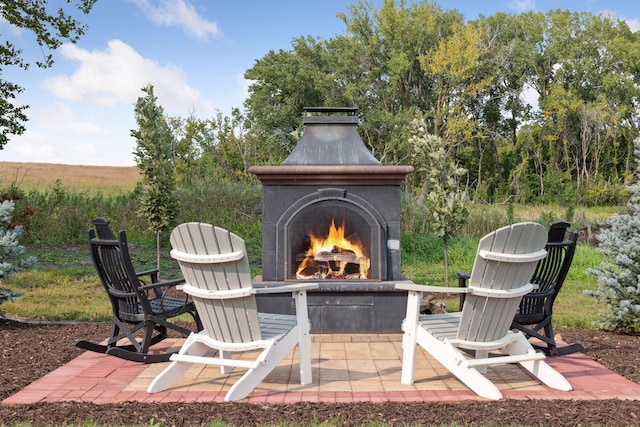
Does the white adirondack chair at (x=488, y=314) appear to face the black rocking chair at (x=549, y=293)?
no

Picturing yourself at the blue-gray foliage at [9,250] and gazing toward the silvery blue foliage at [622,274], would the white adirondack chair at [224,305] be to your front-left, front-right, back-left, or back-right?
front-right

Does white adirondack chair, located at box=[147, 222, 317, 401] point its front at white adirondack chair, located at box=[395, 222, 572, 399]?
no

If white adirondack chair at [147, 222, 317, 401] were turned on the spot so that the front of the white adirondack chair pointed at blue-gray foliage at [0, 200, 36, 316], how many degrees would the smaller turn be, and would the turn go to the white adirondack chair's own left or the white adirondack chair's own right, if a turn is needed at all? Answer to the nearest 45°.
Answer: approximately 90° to the white adirondack chair's own left

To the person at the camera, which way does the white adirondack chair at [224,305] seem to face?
facing away from the viewer and to the right of the viewer

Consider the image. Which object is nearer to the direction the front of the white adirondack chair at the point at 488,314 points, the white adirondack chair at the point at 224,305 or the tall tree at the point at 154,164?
the tall tree

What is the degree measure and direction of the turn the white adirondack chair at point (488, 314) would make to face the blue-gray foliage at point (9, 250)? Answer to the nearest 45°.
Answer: approximately 45° to its left

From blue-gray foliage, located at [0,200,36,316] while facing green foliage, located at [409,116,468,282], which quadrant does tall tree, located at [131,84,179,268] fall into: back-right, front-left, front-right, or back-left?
front-left

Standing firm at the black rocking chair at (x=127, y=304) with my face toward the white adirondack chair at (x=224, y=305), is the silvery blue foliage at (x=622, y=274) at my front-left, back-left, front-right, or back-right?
front-left

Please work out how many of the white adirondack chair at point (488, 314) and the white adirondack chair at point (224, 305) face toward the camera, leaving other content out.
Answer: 0

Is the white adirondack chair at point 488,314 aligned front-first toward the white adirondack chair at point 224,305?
no

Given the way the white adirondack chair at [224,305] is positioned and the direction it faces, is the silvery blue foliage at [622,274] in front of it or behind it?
in front

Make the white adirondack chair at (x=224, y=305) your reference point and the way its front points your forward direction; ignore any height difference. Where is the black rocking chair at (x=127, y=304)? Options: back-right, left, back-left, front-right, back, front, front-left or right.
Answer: left
